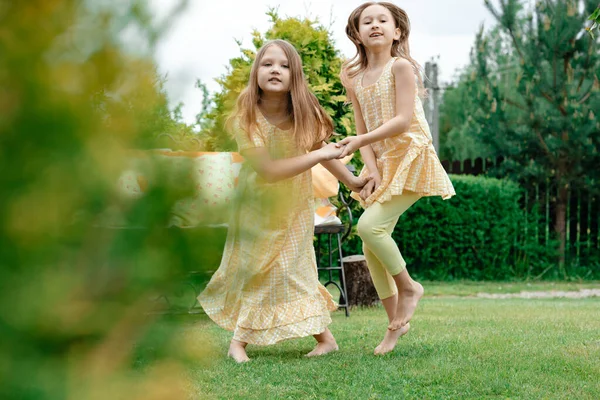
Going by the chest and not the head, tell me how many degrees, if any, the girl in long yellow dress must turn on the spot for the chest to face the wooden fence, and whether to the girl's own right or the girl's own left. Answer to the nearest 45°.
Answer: approximately 135° to the girl's own left

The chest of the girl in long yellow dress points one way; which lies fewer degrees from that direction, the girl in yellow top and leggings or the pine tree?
the girl in yellow top and leggings

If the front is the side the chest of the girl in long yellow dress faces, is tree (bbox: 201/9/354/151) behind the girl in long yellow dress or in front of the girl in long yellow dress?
behind

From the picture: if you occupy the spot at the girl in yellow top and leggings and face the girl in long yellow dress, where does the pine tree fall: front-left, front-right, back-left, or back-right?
back-right

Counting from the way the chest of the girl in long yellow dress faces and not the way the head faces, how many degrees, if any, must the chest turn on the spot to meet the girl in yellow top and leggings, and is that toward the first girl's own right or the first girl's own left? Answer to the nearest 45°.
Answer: approximately 90° to the first girl's own left

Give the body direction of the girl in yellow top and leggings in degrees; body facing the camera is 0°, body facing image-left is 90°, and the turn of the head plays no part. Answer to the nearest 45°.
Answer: approximately 45°

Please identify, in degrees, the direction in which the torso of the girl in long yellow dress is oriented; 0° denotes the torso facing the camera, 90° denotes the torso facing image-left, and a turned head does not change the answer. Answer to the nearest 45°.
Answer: approximately 0°

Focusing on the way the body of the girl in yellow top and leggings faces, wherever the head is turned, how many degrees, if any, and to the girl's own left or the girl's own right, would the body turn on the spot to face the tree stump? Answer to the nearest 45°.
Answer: approximately 135° to the girl's own right

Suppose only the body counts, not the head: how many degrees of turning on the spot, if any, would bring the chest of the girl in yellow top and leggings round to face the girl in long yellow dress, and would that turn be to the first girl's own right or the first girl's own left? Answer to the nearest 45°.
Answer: approximately 45° to the first girl's own right

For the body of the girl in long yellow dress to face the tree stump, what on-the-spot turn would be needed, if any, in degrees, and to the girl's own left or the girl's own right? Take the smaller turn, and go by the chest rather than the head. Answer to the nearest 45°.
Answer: approximately 180°
